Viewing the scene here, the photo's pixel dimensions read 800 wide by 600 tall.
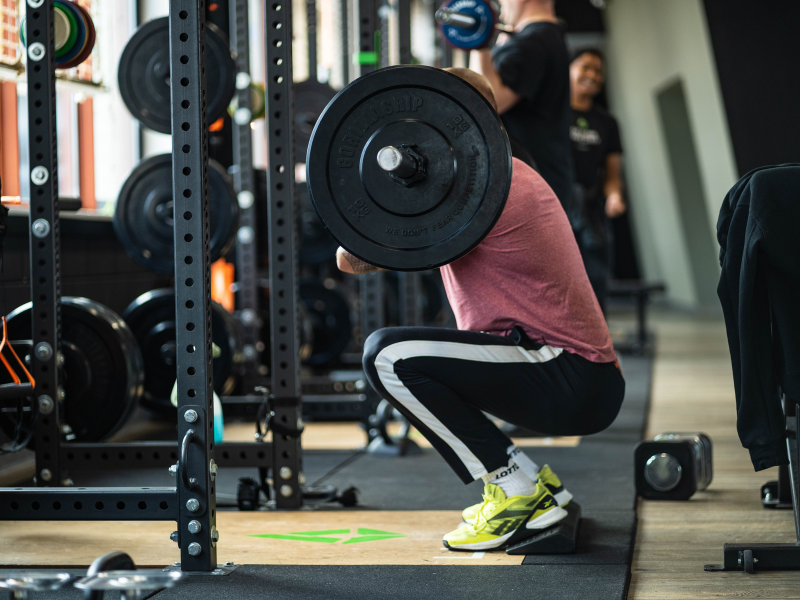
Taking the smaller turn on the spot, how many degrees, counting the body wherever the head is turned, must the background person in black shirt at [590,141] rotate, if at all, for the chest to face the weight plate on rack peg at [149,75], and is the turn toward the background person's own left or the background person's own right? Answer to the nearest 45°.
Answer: approximately 45° to the background person's own right

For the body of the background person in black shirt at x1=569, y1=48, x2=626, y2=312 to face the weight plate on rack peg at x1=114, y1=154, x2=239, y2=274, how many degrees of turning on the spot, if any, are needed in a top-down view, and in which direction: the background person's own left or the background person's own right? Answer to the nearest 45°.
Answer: approximately 45° to the background person's own right

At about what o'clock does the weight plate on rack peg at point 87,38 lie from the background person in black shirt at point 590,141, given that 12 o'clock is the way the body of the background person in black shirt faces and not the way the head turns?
The weight plate on rack peg is roughly at 1 o'clock from the background person in black shirt.

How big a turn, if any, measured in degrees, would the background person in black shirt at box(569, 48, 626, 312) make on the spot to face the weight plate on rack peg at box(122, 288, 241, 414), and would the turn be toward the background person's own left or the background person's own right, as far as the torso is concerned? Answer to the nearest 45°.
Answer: approximately 45° to the background person's own right

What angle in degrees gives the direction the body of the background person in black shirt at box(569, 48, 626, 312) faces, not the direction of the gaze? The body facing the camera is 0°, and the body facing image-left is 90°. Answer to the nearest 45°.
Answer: approximately 0°
